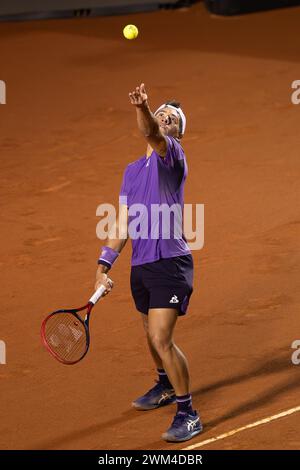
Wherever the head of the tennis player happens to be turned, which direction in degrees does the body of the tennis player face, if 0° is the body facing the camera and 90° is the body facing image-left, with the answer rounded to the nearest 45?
approximately 45°
